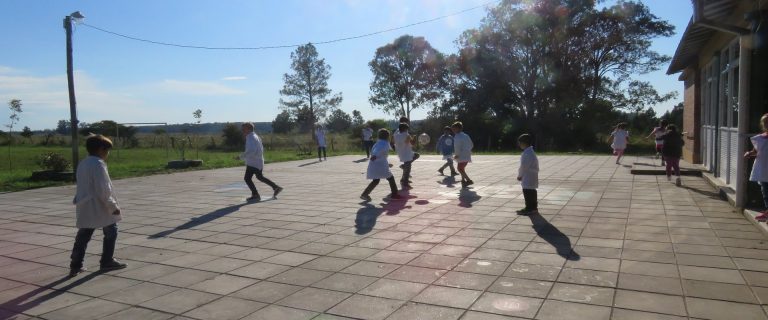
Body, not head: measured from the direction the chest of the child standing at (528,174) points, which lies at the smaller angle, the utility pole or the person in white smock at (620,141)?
the utility pole

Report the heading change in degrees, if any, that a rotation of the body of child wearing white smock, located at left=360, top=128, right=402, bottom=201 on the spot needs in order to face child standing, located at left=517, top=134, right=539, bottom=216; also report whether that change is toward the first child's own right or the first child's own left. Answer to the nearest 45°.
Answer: approximately 45° to the first child's own right

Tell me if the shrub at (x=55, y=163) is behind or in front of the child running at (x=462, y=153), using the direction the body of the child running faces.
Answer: in front

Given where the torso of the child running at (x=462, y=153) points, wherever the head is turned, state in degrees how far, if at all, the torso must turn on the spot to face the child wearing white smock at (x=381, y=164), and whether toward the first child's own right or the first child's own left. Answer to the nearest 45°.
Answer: approximately 45° to the first child's own left

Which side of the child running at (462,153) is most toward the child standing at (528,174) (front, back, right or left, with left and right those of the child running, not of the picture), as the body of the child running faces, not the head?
left
